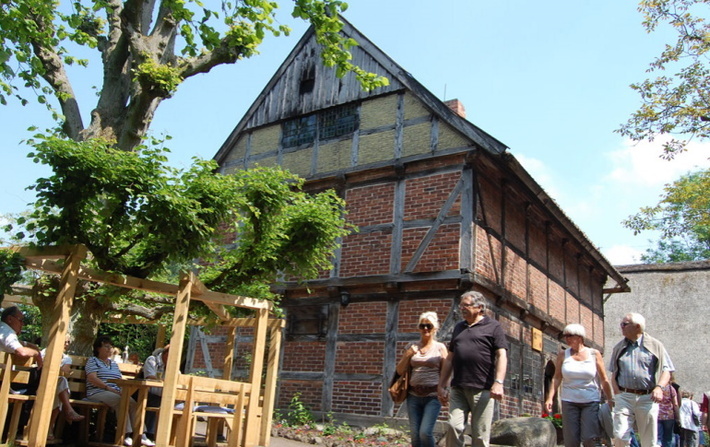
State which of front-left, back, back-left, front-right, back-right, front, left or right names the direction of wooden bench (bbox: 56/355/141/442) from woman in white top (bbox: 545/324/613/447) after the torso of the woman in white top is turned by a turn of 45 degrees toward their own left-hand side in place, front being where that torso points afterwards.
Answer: back-right

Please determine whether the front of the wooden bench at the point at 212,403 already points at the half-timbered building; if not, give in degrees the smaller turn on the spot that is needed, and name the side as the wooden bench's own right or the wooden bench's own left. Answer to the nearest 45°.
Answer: approximately 45° to the wooden bench's own right

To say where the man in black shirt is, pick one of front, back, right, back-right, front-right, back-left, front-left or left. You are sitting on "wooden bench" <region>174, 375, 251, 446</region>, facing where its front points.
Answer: back-right

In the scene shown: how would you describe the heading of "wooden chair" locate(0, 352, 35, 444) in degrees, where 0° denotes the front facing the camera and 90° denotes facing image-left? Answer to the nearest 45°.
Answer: approximately 225°

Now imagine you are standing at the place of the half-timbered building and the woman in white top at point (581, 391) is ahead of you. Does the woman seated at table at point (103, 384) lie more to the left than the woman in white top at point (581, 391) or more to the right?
right

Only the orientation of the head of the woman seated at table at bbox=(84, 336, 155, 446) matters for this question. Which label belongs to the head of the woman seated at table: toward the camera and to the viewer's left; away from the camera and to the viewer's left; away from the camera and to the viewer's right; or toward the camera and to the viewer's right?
toward the camera and to the viewer's right

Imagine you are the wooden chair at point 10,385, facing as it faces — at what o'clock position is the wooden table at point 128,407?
The wooden table is roughly at 1 o'clock from the wooden chair.

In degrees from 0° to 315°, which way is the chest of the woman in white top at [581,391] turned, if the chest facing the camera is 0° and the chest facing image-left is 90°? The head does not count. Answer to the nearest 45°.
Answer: approximately 0°

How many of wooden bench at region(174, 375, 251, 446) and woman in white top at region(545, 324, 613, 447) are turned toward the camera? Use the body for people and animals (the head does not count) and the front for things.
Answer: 1

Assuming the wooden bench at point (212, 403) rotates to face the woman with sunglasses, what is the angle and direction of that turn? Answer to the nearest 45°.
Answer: approximately 135° to its right

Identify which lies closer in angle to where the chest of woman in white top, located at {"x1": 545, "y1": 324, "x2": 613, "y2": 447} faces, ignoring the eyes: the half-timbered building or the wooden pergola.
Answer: the wooden pergola
